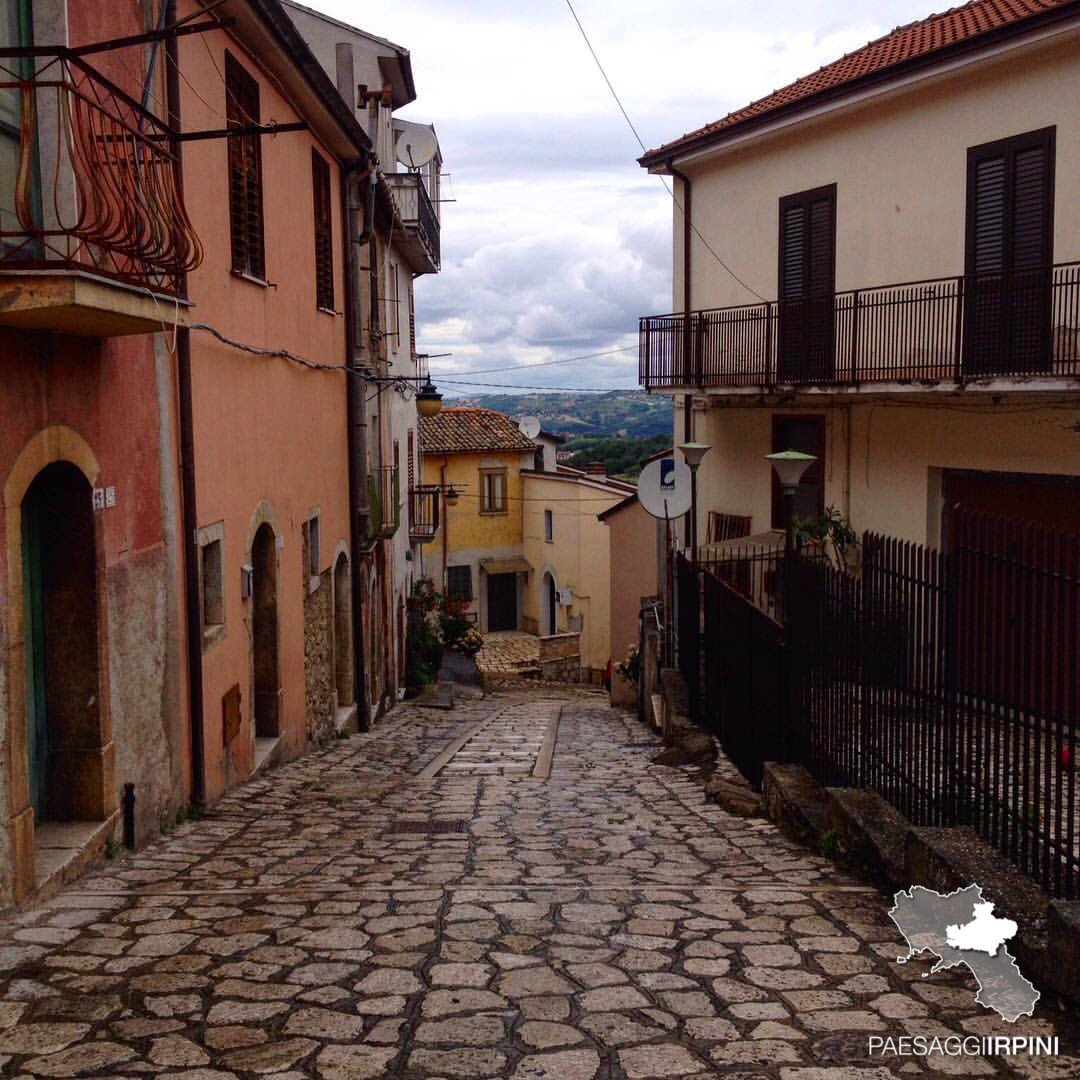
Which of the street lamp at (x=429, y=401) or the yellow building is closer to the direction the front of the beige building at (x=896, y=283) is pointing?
the street lamp

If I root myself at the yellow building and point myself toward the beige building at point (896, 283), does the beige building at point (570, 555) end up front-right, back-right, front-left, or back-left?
front-left

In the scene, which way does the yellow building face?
toward the camera

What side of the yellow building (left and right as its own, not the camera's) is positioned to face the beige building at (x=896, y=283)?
front

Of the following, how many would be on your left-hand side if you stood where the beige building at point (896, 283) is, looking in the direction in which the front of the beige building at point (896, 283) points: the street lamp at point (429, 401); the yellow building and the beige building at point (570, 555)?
0

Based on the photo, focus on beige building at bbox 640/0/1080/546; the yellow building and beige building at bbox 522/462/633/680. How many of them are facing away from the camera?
0

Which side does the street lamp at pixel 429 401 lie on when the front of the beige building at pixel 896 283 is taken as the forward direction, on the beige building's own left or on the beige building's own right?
on the beige building's own right

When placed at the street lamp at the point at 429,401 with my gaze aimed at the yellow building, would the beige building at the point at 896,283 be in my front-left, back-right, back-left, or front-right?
back-right

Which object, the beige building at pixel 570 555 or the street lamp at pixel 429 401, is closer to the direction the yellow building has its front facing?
the street lamp

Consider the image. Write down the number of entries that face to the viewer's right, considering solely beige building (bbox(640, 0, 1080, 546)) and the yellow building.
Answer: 0

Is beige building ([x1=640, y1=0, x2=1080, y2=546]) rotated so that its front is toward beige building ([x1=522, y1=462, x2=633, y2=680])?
no

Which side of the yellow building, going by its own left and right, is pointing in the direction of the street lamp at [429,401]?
front

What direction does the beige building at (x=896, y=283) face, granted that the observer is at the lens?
facing the viewer and to the left of the viewer

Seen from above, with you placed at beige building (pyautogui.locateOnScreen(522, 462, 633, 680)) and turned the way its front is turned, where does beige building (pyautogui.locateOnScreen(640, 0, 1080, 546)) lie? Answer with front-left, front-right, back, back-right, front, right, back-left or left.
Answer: front-left

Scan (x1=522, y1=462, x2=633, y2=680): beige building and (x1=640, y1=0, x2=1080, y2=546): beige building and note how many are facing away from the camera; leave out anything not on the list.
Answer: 0
